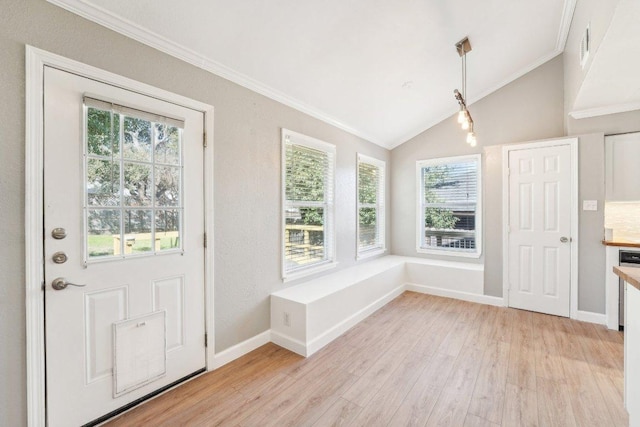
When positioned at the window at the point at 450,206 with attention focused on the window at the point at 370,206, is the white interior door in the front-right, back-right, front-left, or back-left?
back-left

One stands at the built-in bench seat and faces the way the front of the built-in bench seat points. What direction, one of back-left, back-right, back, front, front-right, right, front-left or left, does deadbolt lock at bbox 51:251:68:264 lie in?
right

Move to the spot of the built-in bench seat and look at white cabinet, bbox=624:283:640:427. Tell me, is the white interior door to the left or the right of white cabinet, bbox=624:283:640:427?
left

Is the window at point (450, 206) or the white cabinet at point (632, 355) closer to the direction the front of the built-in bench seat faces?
the white cabinet

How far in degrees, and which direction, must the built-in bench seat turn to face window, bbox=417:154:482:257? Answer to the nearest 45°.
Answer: approximately 90° to its left

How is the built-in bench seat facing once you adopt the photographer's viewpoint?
facing the viewer and to the right of the viewer

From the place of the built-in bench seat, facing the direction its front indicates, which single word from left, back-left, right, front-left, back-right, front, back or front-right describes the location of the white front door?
right

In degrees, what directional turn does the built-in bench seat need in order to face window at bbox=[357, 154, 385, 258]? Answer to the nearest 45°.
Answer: approximately 135° to its left

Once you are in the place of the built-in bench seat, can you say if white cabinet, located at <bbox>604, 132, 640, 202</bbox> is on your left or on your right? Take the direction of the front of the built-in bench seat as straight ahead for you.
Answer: on your left

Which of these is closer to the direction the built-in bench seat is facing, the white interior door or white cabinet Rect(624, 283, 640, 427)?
the white cabinet

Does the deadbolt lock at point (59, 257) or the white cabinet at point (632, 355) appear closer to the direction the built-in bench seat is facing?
the white cabinet

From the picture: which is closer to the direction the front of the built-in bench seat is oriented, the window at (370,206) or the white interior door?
the white interior door
